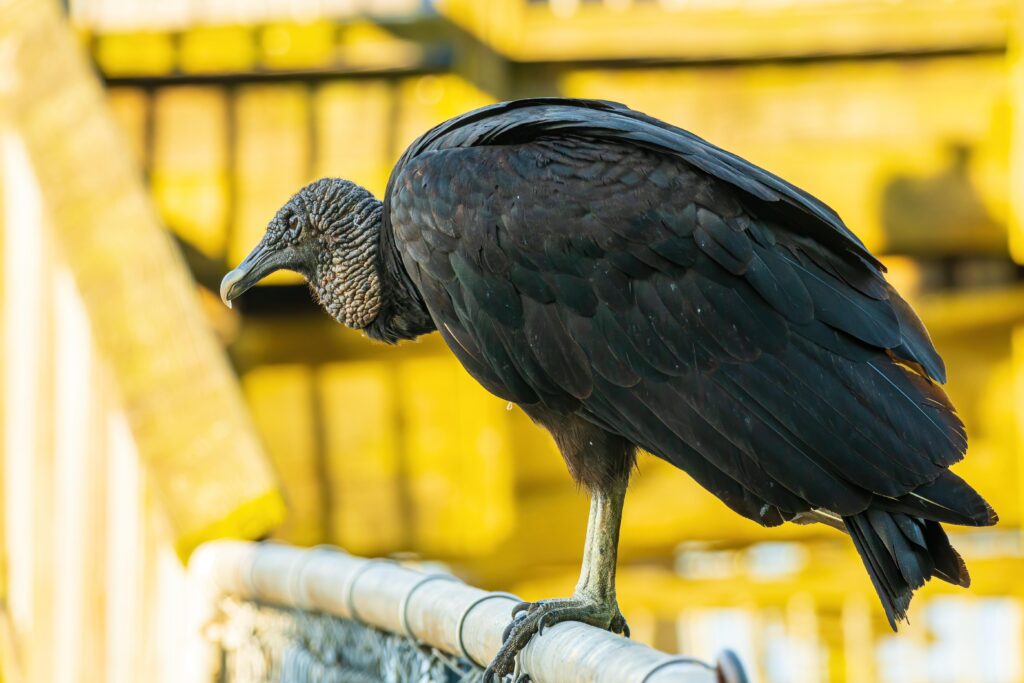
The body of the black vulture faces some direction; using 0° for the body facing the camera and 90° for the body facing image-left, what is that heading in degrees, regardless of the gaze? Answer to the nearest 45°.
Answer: approximately 90°
